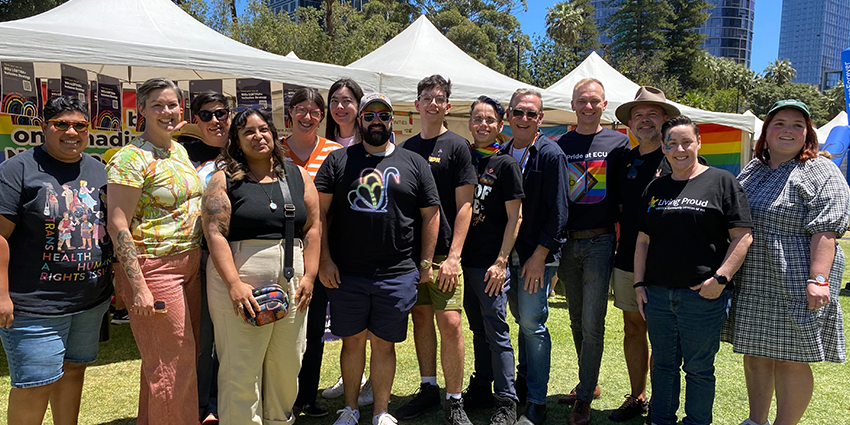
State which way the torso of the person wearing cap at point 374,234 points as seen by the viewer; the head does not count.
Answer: toward the camera

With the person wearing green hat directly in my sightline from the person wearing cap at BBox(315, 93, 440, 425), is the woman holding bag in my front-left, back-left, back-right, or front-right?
back-right

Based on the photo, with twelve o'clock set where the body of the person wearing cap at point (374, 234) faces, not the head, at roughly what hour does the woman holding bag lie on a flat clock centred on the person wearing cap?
The woman holding bag is roughly at 2 o'clock from the person wearing cap.

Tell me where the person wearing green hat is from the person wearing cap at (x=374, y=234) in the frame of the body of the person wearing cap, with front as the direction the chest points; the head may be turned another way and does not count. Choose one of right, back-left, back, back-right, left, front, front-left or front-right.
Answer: left
